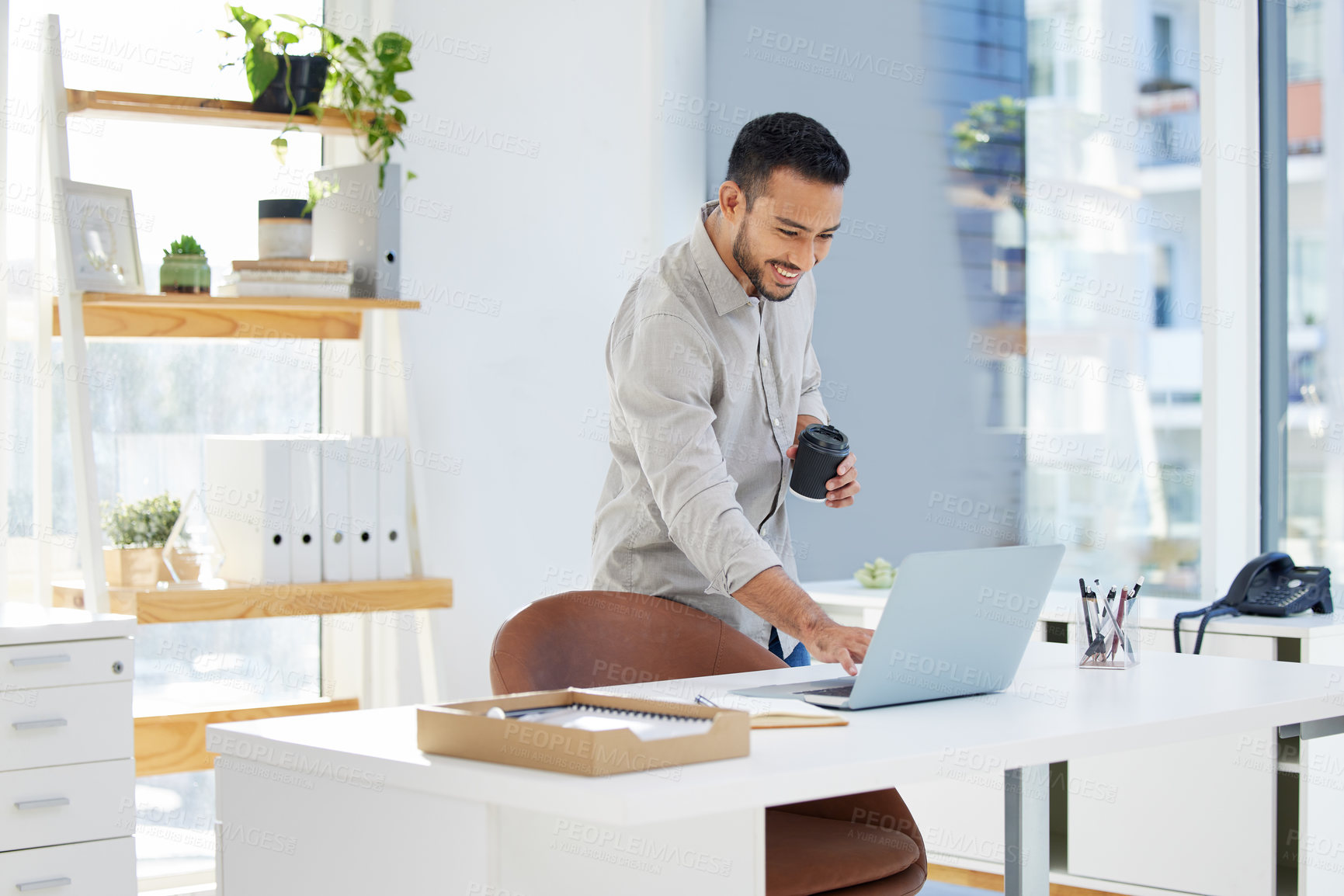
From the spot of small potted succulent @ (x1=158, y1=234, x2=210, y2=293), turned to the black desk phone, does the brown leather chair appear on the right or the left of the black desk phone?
right

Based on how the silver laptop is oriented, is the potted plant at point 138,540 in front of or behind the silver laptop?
in front

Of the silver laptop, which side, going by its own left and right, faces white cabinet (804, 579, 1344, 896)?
right

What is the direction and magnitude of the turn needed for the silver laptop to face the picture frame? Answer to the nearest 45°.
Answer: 0° — it already faces it

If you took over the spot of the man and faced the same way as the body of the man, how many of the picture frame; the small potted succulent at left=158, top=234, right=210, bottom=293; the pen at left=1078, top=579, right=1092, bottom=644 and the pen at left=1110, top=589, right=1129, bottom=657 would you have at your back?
2

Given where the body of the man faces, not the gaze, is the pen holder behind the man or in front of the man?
in front

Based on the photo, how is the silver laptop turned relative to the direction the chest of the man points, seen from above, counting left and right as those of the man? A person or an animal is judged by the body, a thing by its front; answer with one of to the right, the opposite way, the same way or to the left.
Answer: the opposite way

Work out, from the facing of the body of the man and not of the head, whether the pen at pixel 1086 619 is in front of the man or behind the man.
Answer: in front

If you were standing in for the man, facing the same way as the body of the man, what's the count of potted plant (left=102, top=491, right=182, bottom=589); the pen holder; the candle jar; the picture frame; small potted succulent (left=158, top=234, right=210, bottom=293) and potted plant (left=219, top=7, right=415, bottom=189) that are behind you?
5

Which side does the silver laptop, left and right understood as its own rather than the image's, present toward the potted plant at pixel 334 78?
front

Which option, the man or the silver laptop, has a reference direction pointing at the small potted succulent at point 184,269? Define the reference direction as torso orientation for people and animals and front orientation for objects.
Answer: the silver laptop

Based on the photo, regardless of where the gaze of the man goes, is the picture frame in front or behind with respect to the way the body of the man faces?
behind

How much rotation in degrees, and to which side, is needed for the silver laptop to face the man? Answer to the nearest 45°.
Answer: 0° — it already faces them

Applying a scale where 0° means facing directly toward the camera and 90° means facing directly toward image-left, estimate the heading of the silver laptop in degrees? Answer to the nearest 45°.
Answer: approximately 135°

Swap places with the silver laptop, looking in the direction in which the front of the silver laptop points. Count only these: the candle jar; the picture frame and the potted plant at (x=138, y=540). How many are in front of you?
3

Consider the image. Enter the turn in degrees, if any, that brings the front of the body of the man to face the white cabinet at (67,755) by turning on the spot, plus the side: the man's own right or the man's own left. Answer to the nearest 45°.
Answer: approximately 135° to the man's own right

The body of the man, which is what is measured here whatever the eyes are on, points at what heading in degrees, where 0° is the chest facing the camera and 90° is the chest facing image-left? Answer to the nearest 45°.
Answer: approximately 315°

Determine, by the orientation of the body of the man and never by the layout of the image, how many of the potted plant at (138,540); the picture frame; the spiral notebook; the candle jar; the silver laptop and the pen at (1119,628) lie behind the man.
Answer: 3

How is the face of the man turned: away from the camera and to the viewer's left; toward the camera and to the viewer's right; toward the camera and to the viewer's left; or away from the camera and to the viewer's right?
toward the camera and to the viewer's right
